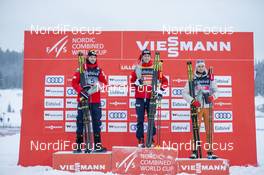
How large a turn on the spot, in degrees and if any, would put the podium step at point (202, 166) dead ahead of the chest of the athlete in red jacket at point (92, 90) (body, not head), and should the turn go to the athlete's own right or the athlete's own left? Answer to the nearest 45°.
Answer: approximately 45° to the athlete's own left

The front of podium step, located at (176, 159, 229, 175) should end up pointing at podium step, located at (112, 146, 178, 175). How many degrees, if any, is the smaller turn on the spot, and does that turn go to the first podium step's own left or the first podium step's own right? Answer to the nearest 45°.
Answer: approximately 90° to the first podium step's own right

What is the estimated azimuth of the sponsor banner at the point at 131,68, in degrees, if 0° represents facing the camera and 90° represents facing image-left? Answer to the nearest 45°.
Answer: approximately 0°

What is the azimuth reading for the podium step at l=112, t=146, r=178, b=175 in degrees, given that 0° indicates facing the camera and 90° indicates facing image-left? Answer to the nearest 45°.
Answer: approximately 0°

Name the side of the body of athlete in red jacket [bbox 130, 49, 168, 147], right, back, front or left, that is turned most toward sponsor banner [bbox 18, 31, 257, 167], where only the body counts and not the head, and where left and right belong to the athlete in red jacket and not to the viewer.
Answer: back
